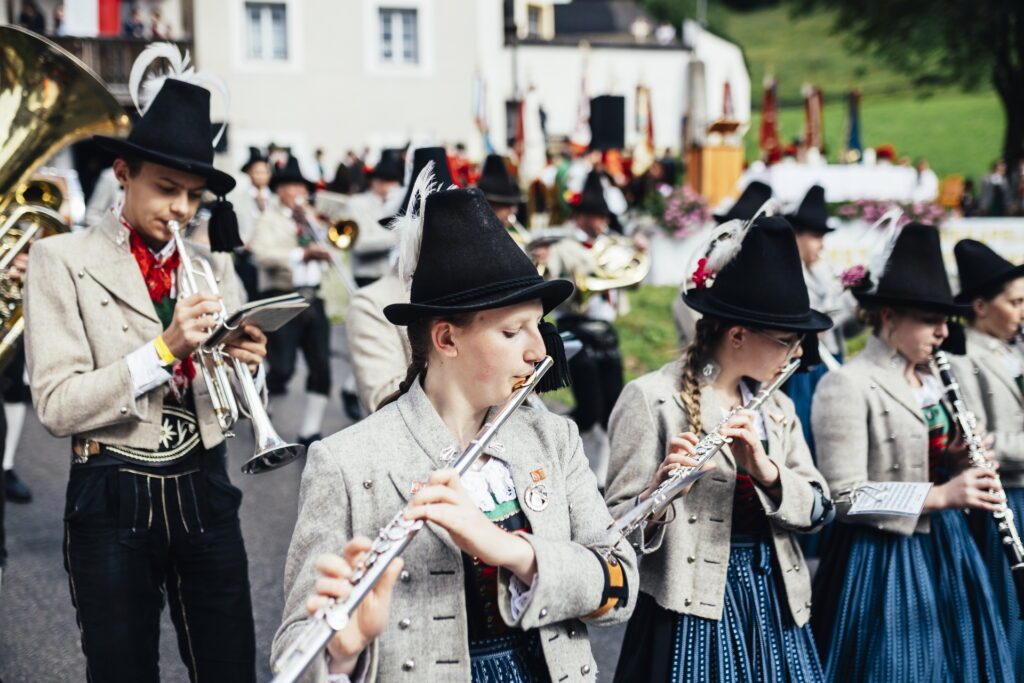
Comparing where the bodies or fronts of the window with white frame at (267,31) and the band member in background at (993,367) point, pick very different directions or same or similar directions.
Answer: same or similar directions

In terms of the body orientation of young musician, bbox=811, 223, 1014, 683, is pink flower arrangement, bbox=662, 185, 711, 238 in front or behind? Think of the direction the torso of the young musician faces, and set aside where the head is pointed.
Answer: behind

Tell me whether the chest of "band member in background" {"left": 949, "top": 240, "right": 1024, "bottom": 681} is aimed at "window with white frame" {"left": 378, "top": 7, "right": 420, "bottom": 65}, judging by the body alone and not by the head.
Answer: no

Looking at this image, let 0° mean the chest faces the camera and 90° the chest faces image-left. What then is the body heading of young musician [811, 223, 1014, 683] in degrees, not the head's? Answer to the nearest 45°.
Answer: approximately 315°

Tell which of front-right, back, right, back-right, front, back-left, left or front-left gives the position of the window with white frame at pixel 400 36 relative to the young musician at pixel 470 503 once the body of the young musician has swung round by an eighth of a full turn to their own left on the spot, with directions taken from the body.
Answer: left

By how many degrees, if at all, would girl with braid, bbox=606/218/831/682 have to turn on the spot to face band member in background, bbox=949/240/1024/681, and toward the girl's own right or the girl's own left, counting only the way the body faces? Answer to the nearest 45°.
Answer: approximately 90° to the girl's own left

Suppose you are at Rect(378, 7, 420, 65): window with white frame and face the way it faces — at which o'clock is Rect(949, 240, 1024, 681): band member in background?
The band member in background is roughly at 12 o'clock from the window with white frame.

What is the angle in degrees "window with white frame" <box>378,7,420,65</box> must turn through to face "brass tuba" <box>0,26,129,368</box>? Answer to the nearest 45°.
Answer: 0° — it already faces it

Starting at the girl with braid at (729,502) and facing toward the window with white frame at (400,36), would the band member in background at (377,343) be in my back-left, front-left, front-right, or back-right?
front-left

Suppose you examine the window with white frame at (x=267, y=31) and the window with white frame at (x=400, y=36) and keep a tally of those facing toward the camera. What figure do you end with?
2

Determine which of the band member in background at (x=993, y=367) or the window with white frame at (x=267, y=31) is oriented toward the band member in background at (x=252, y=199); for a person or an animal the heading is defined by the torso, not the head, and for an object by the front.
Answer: the window with white frame

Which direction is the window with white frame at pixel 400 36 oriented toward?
toward the camera

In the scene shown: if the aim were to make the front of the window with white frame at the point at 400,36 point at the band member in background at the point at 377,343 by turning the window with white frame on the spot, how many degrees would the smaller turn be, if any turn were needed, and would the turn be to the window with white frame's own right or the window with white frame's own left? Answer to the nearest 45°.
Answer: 0° — it already faces them

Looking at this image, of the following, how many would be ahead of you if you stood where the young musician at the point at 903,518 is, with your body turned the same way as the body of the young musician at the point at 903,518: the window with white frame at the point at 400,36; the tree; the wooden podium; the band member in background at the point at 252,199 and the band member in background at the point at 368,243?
0
